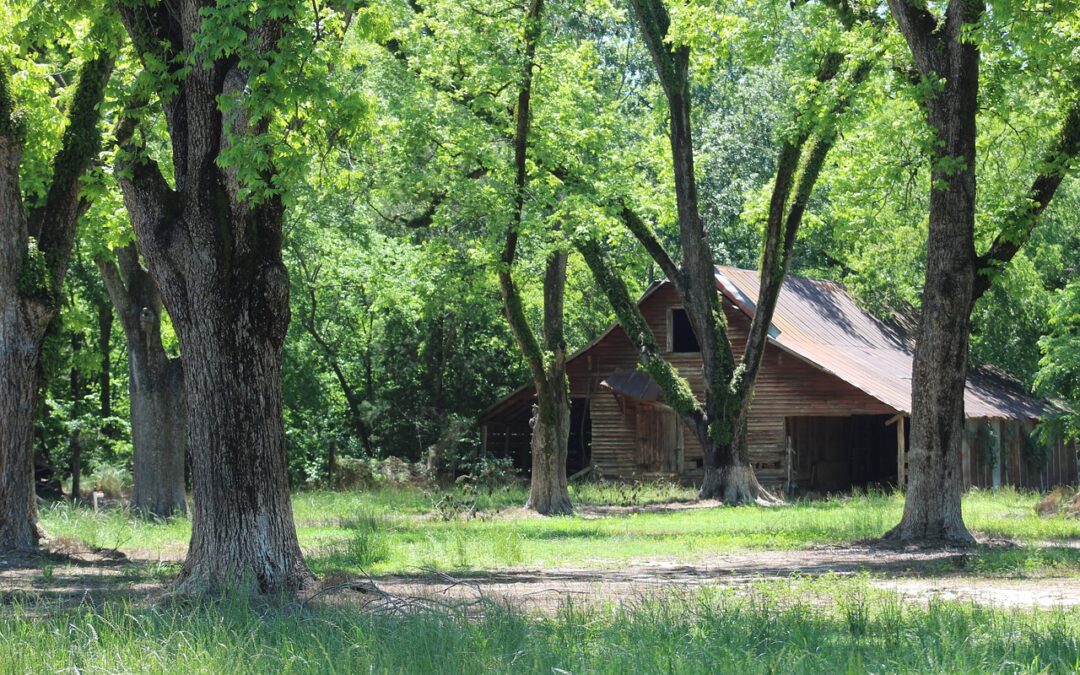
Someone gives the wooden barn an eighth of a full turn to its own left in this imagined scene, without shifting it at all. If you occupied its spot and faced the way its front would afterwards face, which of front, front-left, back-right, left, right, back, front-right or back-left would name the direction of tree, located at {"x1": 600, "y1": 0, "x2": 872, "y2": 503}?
front

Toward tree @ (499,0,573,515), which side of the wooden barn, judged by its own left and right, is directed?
front

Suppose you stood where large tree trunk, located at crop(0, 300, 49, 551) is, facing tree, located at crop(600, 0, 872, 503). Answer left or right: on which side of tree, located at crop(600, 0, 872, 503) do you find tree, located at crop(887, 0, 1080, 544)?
right

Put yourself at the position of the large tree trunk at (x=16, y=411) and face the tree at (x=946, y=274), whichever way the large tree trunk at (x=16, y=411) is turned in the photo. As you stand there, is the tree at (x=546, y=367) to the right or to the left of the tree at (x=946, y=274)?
left

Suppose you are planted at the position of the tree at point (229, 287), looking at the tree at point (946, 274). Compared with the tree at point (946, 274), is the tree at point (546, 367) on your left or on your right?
left

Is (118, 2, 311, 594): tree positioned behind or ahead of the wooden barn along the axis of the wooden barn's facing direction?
ahead

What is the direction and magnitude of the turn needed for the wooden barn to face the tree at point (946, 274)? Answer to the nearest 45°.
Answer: approximately 45° to its left

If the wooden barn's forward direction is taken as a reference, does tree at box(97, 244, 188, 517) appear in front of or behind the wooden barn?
in front

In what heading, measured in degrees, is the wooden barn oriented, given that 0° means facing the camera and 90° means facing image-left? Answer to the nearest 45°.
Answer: approximately 45°

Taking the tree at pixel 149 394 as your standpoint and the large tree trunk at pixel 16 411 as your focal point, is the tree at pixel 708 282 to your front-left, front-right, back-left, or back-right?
back-left
